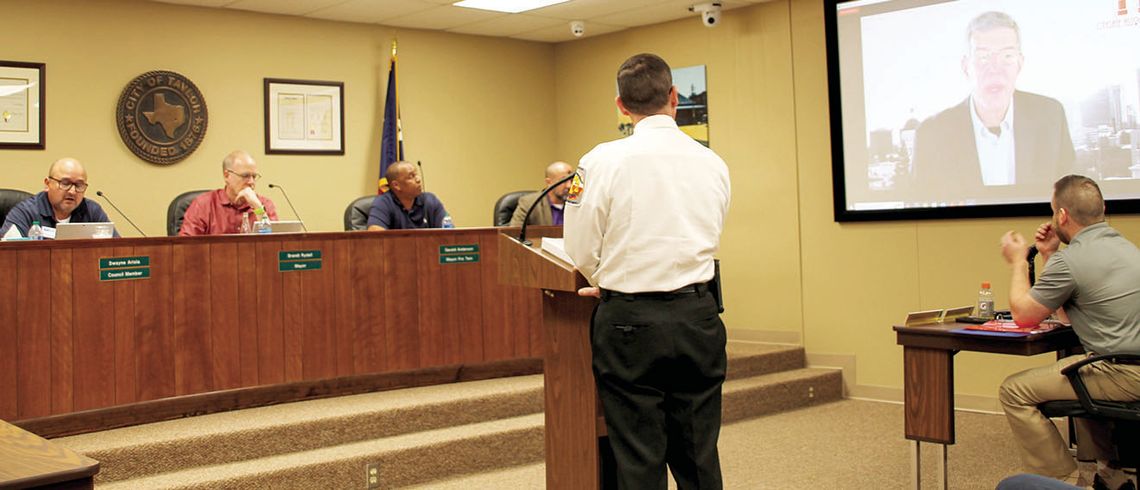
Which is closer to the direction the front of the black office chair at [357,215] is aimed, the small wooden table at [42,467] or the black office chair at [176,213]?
the small wooden table

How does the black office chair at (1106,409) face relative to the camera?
to the viewer's left

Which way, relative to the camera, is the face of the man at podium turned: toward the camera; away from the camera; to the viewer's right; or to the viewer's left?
away from the camera

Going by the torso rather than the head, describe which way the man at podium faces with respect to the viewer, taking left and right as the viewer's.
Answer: facing away from the viewer
